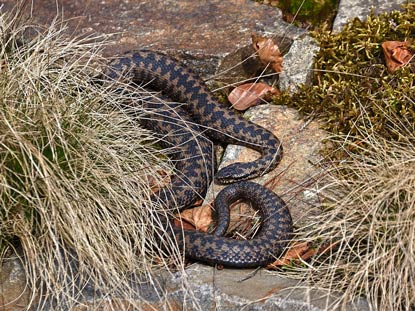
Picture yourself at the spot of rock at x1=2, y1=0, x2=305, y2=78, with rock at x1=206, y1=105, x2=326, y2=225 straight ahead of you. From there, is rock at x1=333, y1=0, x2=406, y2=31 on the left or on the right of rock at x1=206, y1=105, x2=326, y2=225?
left

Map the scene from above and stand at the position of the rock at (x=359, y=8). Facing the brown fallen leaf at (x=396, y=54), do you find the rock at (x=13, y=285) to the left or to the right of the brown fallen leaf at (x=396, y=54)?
right

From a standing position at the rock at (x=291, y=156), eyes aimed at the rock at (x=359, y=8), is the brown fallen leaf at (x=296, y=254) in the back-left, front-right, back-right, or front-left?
back-right

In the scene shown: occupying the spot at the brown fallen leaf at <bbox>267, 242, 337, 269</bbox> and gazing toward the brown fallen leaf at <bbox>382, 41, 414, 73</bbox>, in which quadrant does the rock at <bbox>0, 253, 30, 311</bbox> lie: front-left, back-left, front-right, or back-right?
back-left
